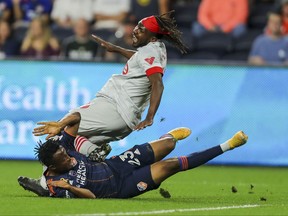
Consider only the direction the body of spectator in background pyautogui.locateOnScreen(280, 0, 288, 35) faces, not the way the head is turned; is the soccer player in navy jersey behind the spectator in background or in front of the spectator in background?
in front

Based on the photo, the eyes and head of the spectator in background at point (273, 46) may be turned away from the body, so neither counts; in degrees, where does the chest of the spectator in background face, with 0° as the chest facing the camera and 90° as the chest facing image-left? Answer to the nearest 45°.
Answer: approximately 0°

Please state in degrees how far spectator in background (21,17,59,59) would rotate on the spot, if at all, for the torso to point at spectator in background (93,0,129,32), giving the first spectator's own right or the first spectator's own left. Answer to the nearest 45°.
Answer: approximately 135° to the first spectator's own left

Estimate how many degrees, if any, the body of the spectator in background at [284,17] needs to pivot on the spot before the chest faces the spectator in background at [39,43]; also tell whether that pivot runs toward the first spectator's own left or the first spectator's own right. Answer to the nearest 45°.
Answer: approximately 90° to the first spectator's own right

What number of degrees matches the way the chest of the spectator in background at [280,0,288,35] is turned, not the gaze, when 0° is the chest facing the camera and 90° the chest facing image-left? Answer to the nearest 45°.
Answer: approximately 0°

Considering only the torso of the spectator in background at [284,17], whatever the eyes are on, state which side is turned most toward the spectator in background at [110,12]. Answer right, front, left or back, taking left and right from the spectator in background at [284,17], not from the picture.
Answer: right

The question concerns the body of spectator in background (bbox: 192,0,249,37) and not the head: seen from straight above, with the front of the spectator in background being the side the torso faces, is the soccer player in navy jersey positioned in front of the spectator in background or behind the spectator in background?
in front

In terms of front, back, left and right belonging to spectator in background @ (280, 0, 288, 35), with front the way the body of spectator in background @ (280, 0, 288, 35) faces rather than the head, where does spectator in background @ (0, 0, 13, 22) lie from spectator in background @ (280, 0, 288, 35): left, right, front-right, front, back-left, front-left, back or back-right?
right
